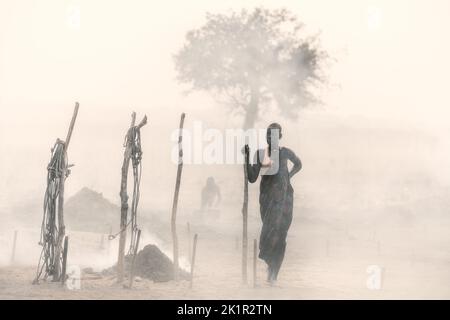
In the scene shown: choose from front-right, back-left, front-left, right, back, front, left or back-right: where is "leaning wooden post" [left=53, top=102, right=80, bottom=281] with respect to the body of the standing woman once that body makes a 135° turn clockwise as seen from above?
front-left

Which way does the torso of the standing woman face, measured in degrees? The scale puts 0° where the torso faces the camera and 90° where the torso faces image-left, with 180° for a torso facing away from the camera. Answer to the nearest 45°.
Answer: approximately 0°

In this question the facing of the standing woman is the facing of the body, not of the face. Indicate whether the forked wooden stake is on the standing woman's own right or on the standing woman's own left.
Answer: on the standing woman's own right

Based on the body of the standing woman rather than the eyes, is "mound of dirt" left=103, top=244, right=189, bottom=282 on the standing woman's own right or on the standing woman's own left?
on the standing woman's own right

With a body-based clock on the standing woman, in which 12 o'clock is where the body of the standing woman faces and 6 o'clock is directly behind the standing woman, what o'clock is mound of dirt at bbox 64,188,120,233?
The mound of dirt is roughly at 5 o'clock from the standing woman.

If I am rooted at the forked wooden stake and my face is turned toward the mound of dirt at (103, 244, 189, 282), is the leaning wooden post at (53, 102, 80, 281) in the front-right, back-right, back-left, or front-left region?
back-left
